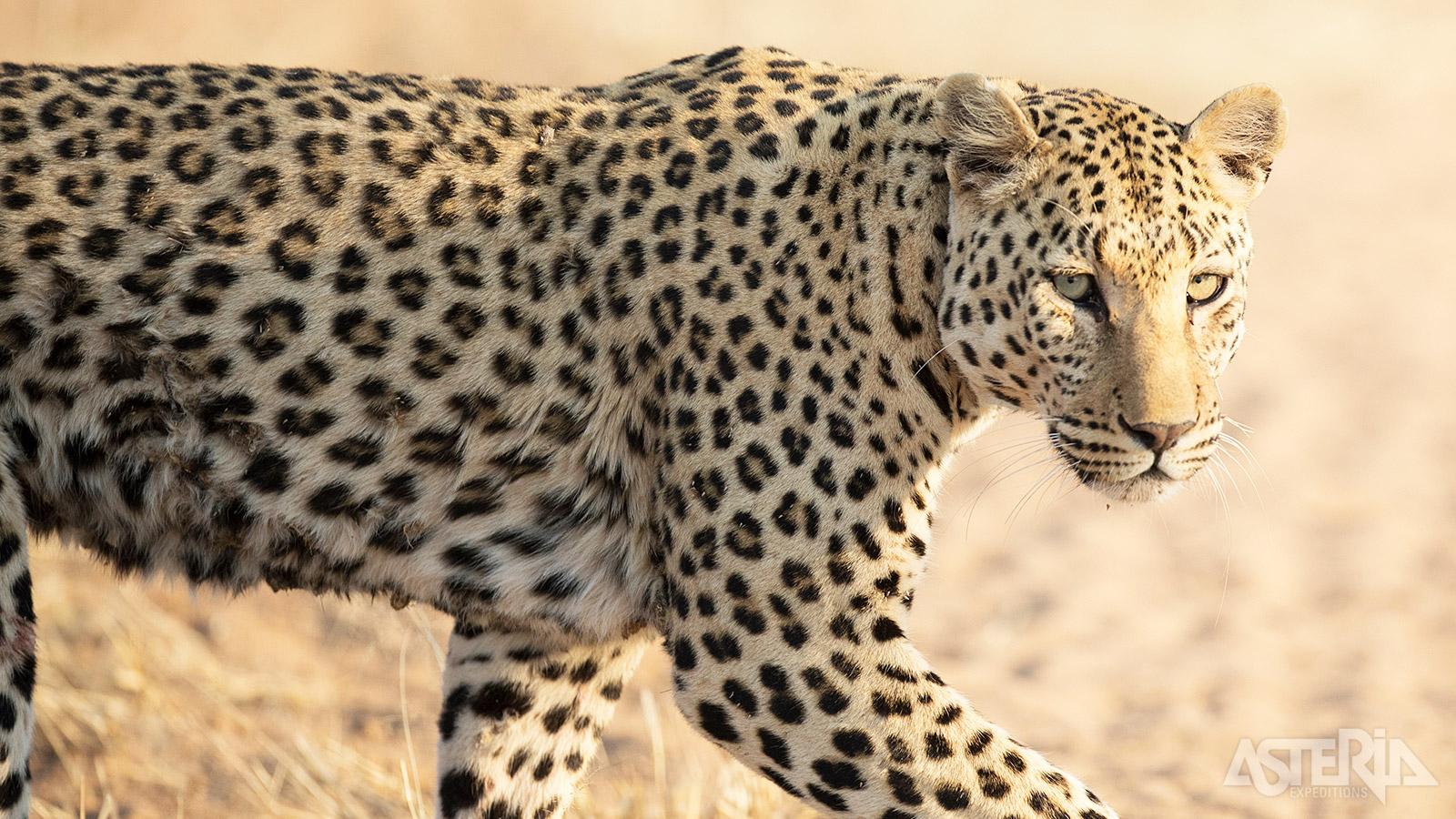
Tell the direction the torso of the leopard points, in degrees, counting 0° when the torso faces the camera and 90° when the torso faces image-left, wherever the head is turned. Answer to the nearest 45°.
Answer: approximately 270°
